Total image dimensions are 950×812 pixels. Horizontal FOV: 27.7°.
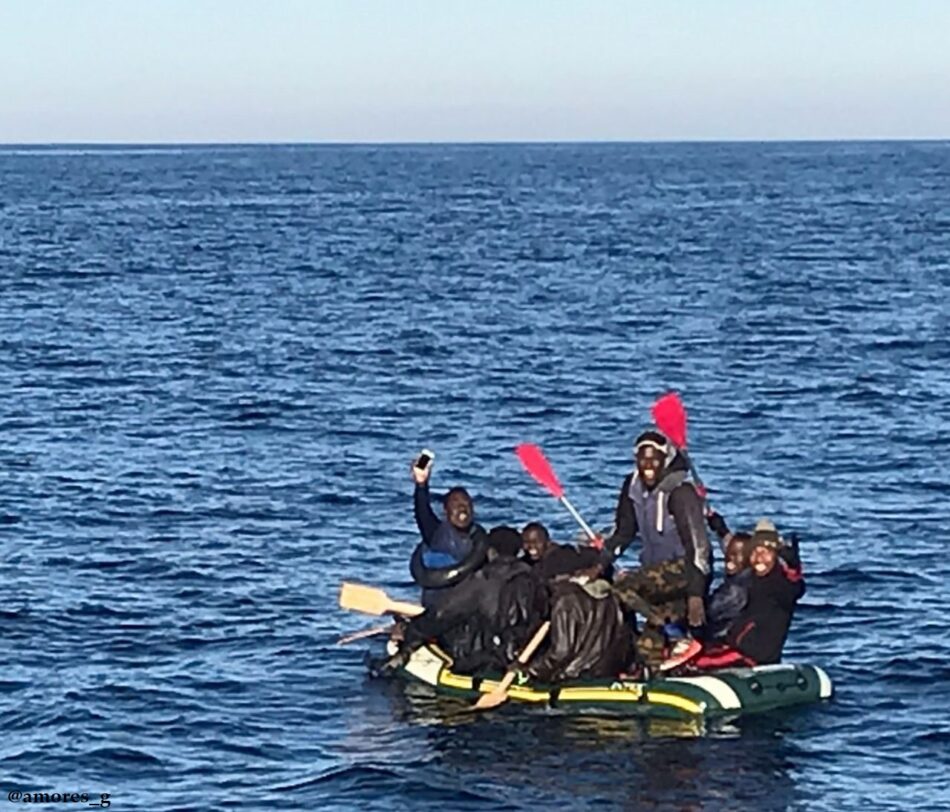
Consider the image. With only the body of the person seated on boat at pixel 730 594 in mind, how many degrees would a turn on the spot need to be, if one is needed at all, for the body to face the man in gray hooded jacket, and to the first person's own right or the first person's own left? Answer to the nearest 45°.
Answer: approximately 45° to the first person's own right

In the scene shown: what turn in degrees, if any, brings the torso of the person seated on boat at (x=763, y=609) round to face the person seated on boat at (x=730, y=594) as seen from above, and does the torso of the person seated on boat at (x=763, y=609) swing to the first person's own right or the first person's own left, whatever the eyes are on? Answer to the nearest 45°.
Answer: approximately 90° to the first person's own right

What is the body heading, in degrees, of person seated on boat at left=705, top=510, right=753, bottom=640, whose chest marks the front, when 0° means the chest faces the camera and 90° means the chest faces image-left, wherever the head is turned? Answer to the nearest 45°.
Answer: approximately 45°
